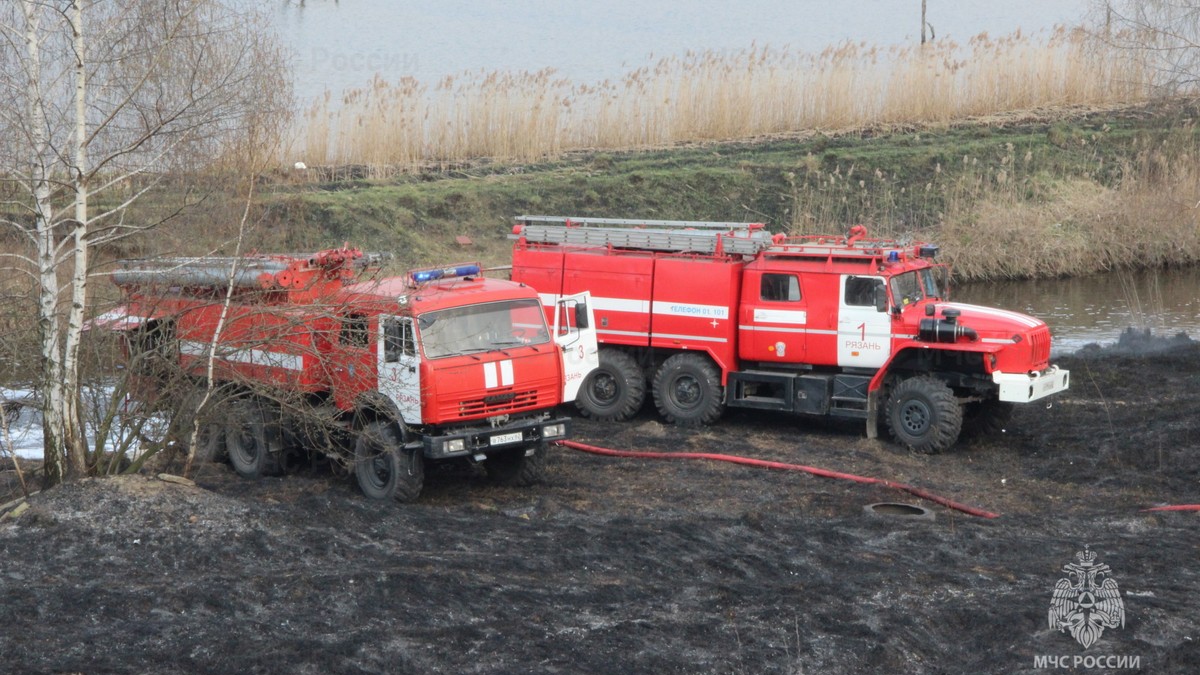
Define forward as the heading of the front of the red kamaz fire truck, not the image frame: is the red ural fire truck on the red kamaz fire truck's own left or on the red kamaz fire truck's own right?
on the red kamaz fire truck's own left

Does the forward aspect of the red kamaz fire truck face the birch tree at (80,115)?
no

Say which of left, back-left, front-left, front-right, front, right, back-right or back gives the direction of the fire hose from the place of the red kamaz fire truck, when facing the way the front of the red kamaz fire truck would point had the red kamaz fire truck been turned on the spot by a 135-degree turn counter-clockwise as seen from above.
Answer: right
